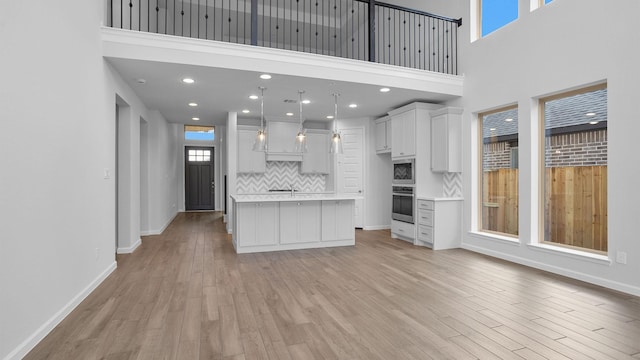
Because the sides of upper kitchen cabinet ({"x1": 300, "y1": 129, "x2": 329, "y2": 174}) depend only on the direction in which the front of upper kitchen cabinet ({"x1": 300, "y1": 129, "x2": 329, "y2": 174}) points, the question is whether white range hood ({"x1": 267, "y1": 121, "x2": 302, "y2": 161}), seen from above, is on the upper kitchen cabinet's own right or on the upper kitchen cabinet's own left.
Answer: on the upper kitchen cabinet's own right

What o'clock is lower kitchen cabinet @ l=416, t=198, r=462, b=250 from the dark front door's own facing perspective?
The lower kitchen cabinet is roughly at 11 o'clock from the dark front door.

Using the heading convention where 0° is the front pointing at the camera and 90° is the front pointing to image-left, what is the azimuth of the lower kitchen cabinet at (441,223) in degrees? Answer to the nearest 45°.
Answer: approximately 45°

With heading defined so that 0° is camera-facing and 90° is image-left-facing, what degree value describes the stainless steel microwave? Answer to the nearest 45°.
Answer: approximately 45°

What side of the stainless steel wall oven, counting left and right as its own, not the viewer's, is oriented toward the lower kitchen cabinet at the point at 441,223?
left

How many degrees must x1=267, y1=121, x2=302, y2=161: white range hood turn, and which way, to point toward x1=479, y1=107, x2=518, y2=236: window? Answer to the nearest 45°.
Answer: approximately 45° to its left
